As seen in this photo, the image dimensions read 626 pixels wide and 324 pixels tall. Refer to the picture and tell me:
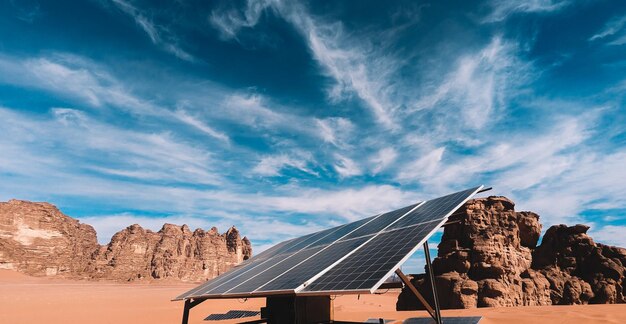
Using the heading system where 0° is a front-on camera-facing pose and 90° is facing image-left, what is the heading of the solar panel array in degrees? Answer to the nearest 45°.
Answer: approximately 45°

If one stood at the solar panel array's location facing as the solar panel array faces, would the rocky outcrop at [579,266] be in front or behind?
behind
